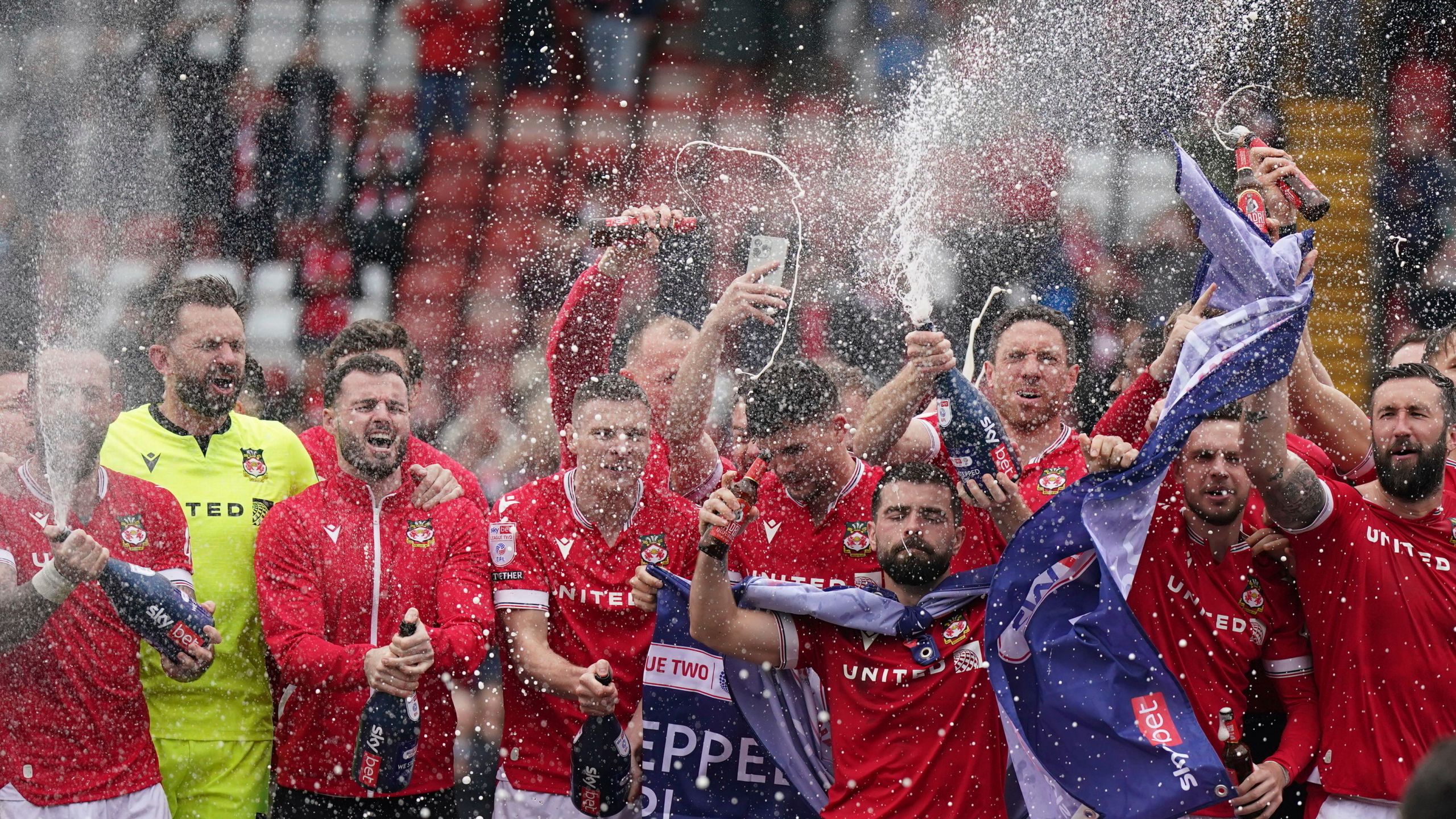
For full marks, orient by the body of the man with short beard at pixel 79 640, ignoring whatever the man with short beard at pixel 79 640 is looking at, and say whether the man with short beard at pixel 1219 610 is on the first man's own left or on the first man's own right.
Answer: on the first man's own left

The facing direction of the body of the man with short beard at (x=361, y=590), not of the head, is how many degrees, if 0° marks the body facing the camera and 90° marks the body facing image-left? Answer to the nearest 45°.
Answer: approximately 0°

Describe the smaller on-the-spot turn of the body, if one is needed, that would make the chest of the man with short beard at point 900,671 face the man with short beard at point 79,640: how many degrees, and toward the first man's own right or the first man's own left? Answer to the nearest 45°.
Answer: approximately 90° to the first man's own right

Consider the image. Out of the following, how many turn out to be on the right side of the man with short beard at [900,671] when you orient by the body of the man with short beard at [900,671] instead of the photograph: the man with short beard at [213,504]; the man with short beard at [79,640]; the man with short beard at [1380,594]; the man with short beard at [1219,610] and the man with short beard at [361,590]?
3

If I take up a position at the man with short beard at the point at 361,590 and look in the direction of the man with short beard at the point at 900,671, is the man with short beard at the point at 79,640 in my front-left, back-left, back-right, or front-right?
back-right
